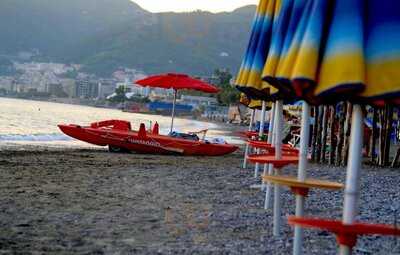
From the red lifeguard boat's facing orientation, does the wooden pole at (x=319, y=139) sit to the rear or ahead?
to the rear

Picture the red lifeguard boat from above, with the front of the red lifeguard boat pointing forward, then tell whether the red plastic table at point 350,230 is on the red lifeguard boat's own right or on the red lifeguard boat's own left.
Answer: on the red lifeguard boat's own left

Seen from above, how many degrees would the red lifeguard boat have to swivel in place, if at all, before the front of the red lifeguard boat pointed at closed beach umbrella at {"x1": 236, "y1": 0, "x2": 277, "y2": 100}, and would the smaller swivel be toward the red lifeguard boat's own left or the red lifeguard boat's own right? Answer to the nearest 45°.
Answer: approximately 90° to the red lifeguard boat's own left

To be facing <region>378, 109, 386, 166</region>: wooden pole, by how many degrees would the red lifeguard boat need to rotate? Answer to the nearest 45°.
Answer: approximately 135° to its left

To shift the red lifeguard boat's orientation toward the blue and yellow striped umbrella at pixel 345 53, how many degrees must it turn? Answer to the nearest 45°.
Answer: approximately 90° to its left

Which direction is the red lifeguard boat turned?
to the viewer's left
